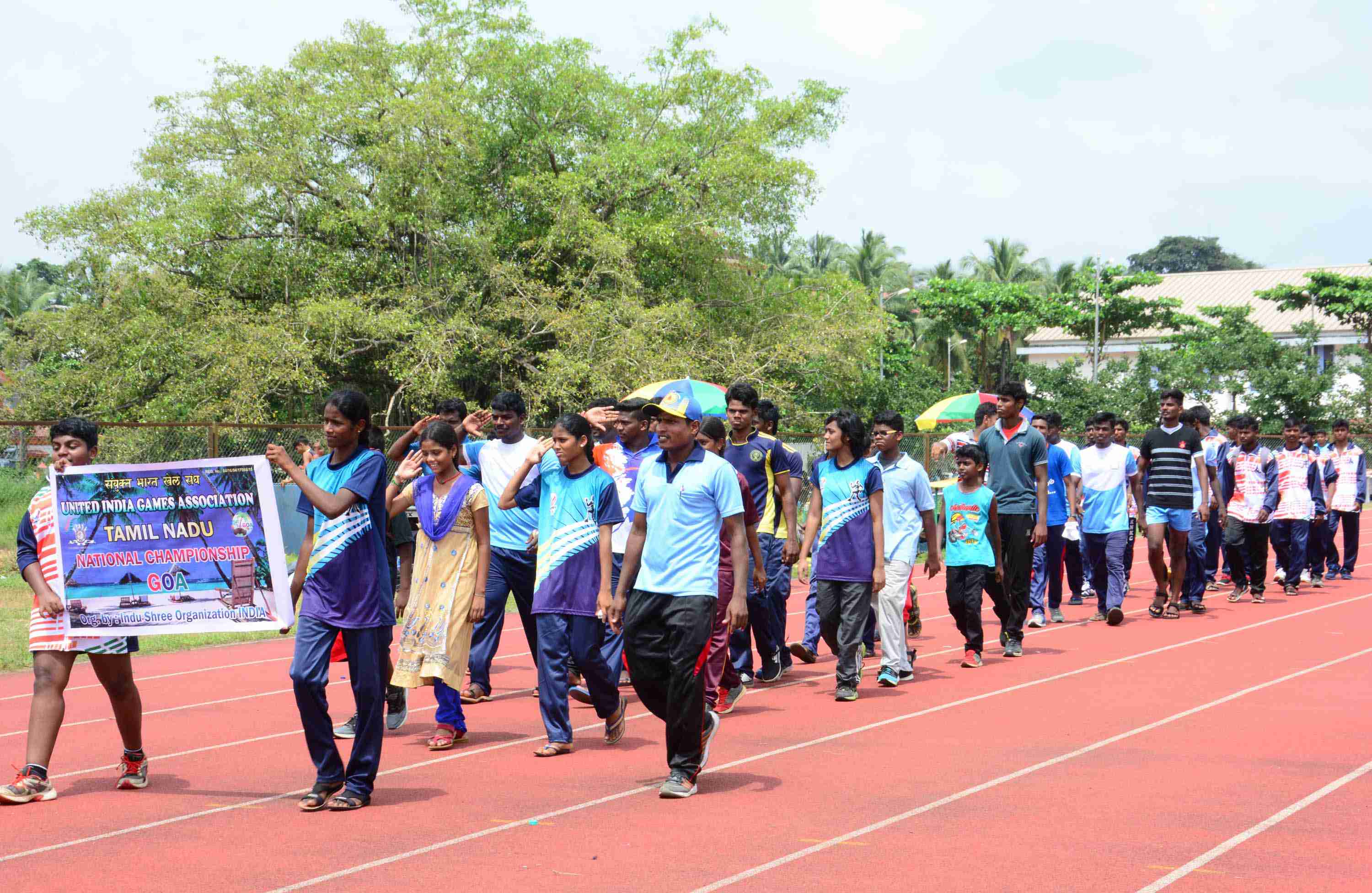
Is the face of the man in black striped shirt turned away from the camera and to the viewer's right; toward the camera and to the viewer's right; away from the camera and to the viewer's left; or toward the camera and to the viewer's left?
toward the camera and to the viewer's left

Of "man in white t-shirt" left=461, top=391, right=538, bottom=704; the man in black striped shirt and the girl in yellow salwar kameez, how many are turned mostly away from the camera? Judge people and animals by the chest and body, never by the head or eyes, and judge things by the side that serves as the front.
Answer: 0

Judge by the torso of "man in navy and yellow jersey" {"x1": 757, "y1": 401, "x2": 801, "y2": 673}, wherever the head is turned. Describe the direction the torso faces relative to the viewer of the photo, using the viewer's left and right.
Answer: facing the viewer and to the left of the viewer

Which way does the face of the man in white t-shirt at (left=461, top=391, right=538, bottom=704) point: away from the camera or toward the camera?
toward the camera

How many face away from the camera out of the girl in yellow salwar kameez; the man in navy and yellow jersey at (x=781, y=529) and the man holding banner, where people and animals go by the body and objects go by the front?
0

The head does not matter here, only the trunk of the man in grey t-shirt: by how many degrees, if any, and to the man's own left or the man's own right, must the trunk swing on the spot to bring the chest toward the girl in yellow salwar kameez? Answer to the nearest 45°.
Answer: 0° — they already face them

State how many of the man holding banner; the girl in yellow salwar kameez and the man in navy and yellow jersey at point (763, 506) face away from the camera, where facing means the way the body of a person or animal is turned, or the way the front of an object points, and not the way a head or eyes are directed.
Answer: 0

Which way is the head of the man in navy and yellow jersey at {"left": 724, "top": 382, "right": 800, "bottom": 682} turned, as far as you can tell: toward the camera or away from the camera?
toward the camera

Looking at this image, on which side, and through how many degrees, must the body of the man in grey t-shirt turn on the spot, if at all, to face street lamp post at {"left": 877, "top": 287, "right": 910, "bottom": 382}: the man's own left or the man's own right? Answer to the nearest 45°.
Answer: approximately 135° to the man's own right

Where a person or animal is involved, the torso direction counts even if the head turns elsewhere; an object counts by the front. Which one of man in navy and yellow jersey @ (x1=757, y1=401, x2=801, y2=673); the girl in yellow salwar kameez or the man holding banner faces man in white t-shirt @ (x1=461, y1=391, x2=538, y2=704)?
the man in navy and yellow jersey

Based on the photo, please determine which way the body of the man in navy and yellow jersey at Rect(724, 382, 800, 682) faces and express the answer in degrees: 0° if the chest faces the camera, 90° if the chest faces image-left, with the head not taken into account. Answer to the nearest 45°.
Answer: approximately 45°

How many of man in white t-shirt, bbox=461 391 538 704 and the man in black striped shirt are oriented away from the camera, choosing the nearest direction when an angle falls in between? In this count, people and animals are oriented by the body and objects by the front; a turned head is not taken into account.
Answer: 0

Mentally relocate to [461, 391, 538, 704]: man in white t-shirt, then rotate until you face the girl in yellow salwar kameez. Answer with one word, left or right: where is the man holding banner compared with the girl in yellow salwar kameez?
right

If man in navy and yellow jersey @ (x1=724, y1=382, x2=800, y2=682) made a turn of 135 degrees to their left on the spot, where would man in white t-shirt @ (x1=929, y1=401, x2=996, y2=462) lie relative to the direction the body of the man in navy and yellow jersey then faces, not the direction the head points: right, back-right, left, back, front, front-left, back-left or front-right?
front-left

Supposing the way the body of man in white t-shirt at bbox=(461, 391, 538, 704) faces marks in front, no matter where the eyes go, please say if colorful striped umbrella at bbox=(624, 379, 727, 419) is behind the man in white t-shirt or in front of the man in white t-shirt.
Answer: behind

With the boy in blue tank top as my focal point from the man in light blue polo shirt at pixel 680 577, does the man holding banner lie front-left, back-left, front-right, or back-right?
back-left

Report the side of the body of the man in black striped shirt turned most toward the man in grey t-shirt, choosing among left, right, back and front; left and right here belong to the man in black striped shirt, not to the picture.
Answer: front

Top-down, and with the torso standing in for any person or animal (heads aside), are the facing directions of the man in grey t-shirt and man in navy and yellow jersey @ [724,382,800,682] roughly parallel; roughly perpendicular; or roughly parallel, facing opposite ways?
roughly parallel

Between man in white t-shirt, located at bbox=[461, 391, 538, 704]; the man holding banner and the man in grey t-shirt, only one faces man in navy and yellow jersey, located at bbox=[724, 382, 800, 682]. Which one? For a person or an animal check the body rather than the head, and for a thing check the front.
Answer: the man in grey t-shirt
